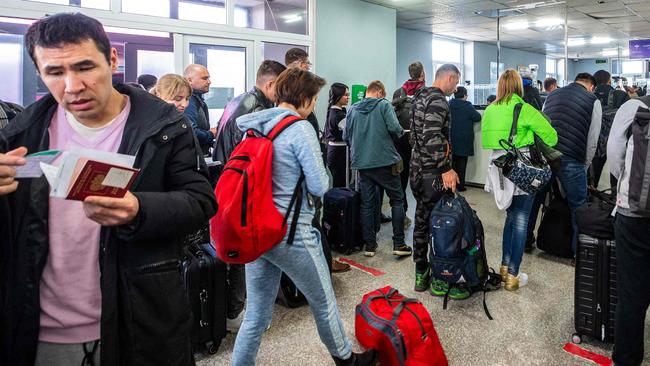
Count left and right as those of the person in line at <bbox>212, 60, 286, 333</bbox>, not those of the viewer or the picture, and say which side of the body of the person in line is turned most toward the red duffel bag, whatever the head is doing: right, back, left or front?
right

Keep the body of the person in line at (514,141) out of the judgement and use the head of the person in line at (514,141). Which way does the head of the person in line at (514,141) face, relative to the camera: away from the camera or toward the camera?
away from the camera
